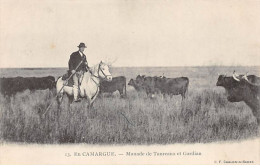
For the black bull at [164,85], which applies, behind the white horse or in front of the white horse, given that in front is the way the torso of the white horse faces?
in front

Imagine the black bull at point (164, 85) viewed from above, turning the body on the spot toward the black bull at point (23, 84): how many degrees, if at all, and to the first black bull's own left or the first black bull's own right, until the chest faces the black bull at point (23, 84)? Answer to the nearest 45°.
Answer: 0° — it already faces it

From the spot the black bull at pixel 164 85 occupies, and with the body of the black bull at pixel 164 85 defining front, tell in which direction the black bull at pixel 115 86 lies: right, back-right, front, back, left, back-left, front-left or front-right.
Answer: front

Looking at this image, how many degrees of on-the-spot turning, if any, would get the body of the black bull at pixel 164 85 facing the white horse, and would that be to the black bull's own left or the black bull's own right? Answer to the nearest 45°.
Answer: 0° — it already faces it

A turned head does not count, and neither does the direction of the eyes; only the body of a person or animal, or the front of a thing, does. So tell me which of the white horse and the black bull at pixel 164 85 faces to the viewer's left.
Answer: the black bull

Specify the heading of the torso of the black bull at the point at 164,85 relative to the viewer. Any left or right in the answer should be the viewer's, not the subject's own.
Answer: facing to the left of the viewer

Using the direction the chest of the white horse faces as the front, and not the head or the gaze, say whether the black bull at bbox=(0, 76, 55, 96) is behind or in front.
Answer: behind

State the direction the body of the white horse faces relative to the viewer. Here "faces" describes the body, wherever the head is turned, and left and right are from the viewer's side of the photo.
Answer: facing the viewer and to the right of the viewer

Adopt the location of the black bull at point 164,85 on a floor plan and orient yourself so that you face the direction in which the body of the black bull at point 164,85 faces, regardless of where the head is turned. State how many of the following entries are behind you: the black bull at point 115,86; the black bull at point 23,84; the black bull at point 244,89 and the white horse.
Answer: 1

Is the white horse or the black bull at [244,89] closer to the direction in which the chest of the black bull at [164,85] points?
the white horse

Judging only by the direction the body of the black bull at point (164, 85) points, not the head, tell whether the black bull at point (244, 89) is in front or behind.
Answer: behind

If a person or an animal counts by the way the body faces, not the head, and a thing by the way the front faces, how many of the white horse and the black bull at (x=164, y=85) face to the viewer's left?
1
